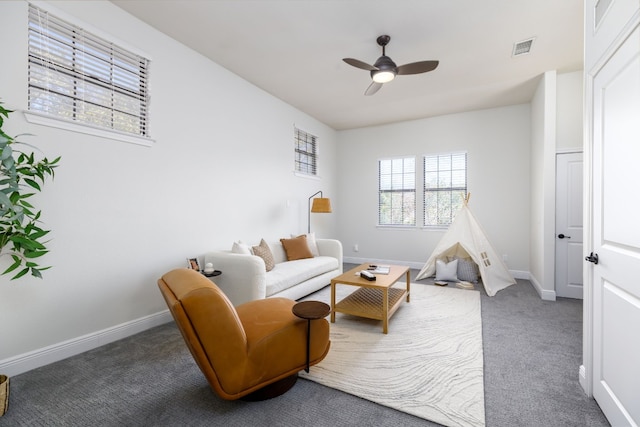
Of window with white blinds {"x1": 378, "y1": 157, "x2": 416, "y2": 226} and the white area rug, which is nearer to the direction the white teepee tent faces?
the white area rug

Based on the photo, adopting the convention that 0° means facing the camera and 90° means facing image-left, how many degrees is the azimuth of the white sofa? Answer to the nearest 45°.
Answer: approximately 315°

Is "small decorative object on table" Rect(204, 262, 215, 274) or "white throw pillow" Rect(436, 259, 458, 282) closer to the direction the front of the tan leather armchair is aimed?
the white throw pillow

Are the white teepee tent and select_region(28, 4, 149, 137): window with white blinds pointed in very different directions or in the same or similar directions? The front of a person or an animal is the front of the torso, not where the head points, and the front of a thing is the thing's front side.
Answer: very different directions

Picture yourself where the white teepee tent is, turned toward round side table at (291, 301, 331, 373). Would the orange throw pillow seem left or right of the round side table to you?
right

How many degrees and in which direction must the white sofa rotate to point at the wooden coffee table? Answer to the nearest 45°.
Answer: approximately 45° to its left
